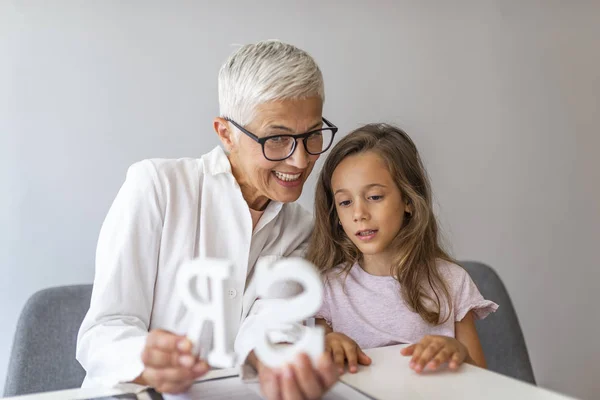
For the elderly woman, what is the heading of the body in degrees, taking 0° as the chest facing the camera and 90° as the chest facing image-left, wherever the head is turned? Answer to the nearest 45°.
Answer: approximately 315°

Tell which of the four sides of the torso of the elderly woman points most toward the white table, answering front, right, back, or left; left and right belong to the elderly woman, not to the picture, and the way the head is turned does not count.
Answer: front

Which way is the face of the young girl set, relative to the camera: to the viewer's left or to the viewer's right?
to the viewer's left
